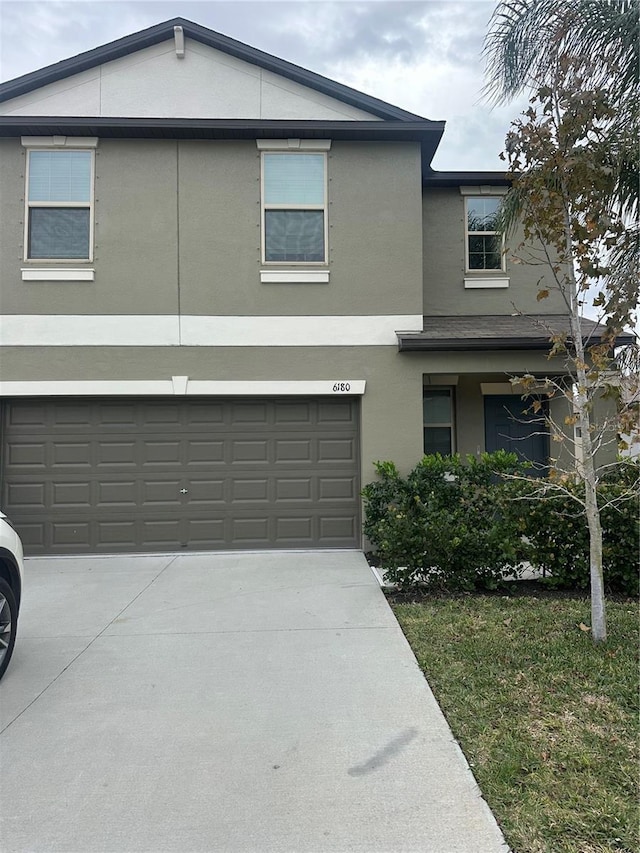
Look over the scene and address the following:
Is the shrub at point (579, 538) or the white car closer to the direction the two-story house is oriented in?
the white car

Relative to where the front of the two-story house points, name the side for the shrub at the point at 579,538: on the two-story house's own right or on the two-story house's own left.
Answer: on the two-story house's own left

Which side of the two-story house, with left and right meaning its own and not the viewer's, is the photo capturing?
front

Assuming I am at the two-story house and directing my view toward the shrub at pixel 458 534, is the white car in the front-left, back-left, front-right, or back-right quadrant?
front-right

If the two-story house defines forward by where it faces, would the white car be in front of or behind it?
in front

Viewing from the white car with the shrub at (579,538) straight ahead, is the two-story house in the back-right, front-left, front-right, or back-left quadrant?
front-left
